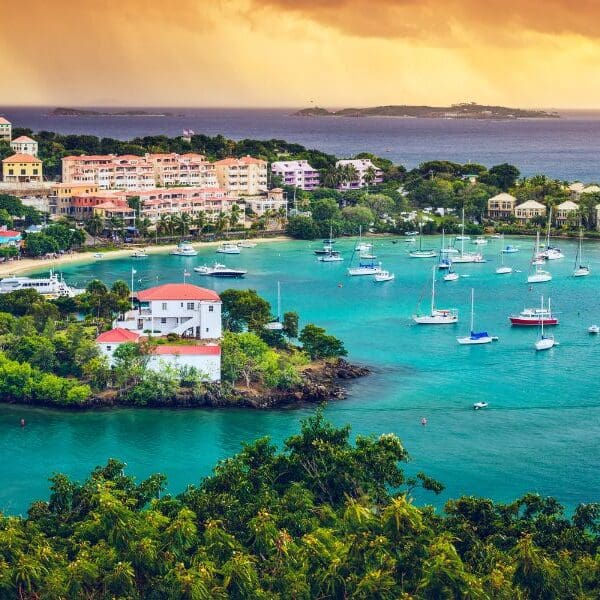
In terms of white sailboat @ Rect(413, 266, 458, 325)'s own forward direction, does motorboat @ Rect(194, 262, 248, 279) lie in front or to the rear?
in front

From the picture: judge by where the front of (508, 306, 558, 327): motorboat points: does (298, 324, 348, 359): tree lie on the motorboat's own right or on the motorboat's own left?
on the motorboat's own left

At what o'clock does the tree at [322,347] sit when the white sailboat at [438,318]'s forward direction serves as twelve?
The tree is roughly at 10 o'clock from the white sailboat.

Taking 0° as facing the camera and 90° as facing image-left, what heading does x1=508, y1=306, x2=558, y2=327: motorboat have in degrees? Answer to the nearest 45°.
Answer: approximately 90°

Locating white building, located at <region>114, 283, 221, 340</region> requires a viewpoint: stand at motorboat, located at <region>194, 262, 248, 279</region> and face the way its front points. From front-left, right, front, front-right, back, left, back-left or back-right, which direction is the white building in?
right

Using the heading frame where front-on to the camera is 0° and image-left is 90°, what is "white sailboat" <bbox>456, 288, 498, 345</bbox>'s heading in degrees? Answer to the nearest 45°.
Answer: approximately 90°

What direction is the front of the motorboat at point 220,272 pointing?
to the viewer's right

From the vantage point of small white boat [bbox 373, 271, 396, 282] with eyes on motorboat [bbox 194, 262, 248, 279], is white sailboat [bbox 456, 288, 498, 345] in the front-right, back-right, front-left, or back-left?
back-left

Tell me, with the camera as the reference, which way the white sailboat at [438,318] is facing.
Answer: facing to the left of the viewer

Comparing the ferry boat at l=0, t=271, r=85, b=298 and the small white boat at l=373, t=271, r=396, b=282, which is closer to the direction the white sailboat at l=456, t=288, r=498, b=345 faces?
the ferry boat
